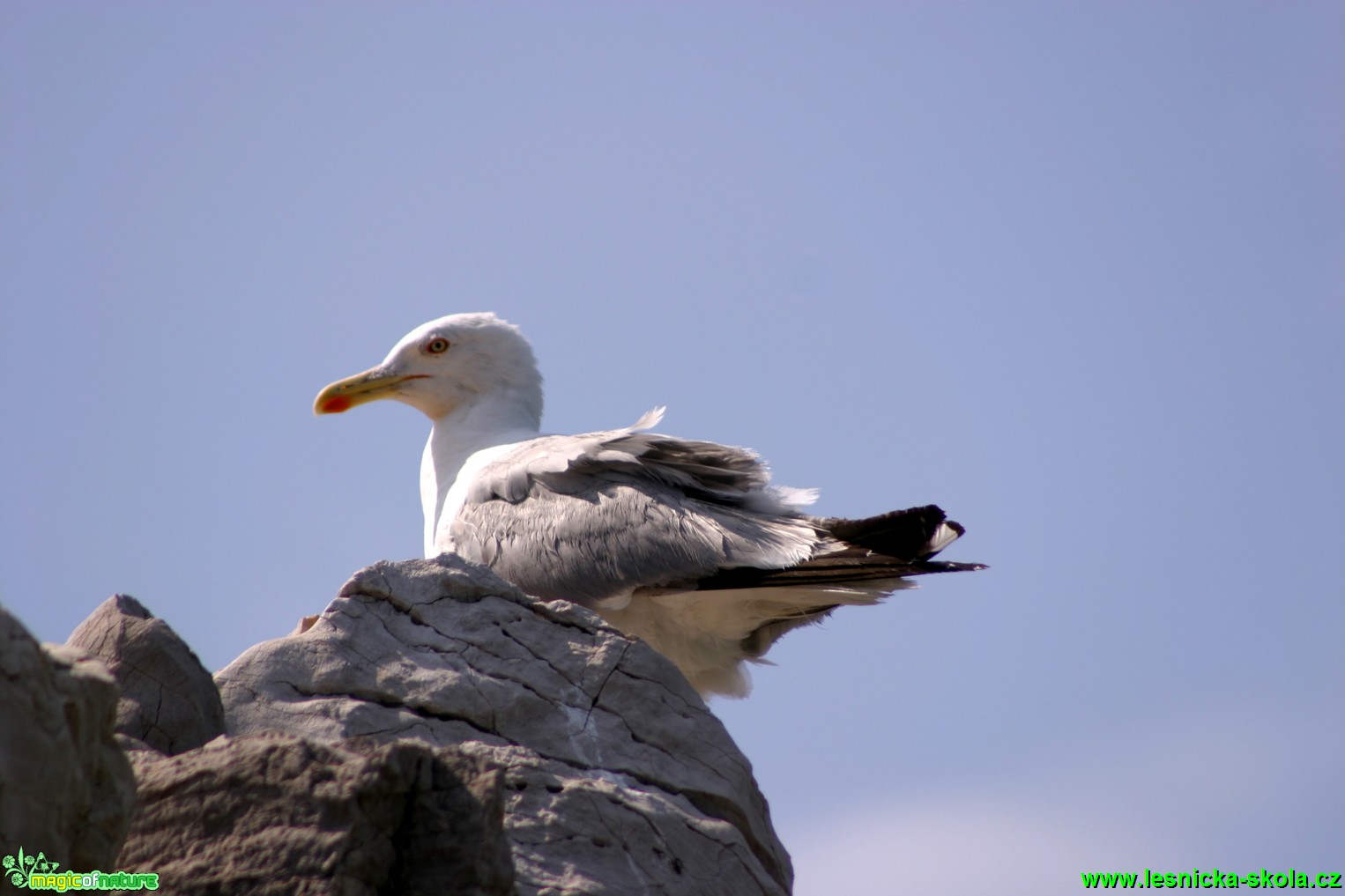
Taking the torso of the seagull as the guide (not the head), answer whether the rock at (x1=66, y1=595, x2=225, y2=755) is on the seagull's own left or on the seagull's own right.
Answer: on the seagull's own left

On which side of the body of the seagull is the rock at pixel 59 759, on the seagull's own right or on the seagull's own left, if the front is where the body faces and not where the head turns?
on the seagull's own left

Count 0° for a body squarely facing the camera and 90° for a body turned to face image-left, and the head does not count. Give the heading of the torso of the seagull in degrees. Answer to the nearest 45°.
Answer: approximately 90°

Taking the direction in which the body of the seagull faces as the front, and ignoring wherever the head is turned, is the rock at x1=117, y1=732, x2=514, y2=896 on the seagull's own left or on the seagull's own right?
on the seagull's own left
